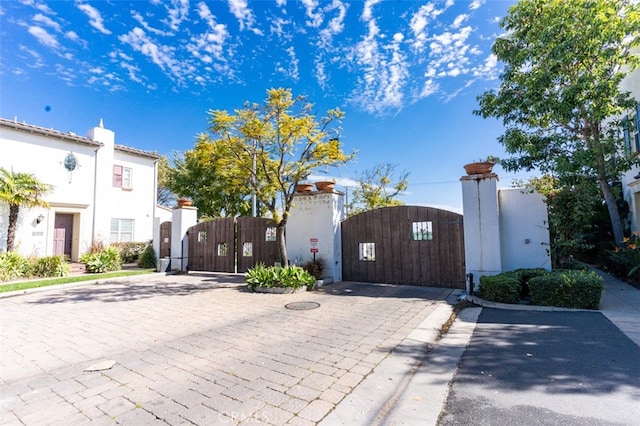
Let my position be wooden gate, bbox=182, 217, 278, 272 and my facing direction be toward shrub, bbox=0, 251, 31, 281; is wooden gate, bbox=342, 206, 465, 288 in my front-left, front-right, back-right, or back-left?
back-left

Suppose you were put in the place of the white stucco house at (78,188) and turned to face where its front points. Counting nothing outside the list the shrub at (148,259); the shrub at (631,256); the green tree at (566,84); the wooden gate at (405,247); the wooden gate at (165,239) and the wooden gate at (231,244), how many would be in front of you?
6

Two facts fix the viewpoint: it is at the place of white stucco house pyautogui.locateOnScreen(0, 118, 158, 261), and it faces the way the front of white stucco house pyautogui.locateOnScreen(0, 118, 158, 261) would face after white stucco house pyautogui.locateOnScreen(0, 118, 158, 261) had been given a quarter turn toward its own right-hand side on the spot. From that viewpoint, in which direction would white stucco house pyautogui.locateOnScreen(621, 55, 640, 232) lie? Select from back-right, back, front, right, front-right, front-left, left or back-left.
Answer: left

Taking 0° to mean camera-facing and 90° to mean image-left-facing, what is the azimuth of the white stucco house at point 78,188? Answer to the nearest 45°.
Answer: approximately 315°

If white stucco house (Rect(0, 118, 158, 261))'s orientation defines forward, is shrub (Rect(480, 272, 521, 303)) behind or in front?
in front

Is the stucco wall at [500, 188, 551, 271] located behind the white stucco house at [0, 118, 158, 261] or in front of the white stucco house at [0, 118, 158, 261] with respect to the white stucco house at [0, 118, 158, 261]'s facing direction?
in front
